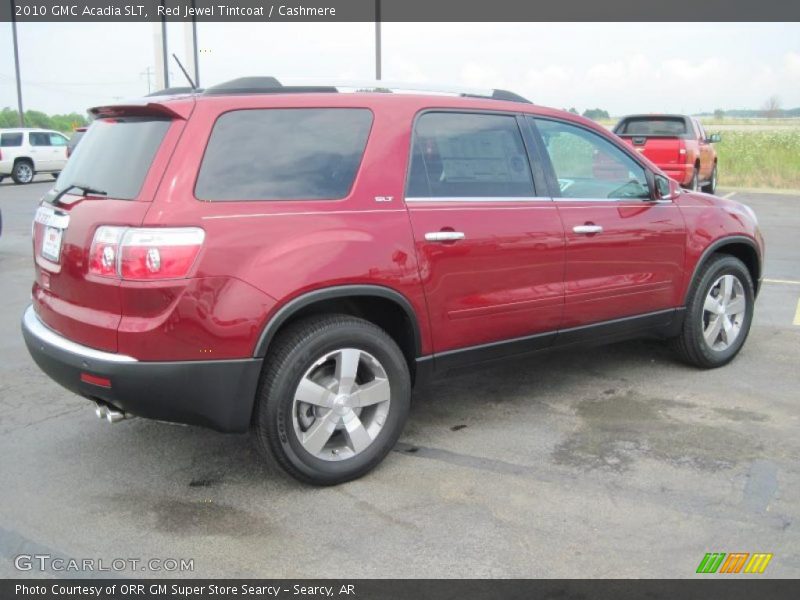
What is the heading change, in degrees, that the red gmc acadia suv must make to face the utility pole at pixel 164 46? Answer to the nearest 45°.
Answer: approximately 45° to its left

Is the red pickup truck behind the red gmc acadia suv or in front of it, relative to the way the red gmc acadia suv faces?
in front

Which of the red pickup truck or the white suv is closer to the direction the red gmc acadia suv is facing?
the red pickup truck

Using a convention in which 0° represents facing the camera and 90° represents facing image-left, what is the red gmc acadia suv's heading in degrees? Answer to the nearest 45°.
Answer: approximately 225°

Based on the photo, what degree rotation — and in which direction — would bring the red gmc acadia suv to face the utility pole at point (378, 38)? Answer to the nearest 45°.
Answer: approximately 45° to its left

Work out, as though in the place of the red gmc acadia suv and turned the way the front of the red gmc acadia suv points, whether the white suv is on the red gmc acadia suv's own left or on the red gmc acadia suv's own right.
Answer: on the red gmc acadia suv's own left
